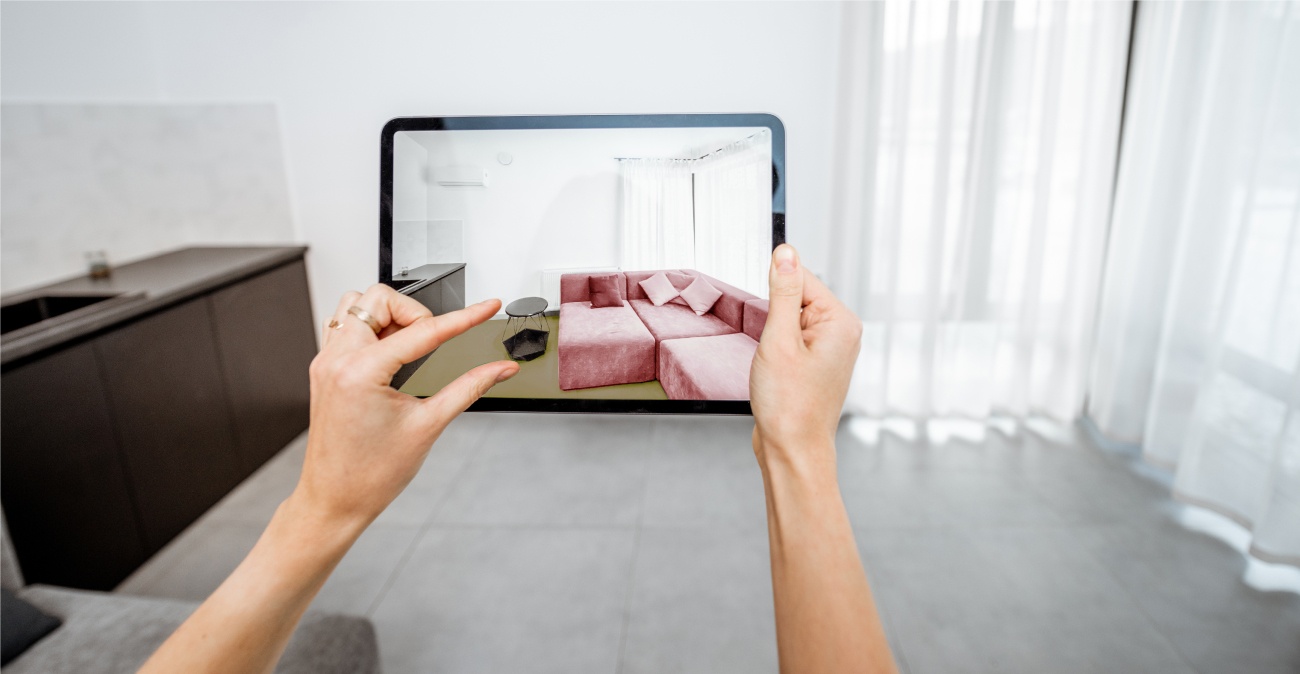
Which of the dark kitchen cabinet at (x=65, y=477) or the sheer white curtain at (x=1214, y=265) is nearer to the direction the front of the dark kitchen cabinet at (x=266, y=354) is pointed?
the sheer white curtain

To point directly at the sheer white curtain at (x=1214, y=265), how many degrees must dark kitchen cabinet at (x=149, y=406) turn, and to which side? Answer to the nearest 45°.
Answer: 0° — it already faces it

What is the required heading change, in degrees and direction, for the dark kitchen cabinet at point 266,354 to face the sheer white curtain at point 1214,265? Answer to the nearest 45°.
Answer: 0° — it already faces it

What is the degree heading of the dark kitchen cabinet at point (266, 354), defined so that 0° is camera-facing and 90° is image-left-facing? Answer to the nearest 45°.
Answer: approximately 315°

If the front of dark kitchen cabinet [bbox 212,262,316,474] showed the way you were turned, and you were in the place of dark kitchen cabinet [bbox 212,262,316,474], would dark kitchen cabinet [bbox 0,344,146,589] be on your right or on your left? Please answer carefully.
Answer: on your right

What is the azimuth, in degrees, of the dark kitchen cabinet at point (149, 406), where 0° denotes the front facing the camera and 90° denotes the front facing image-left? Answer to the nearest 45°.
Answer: approximately 315°
